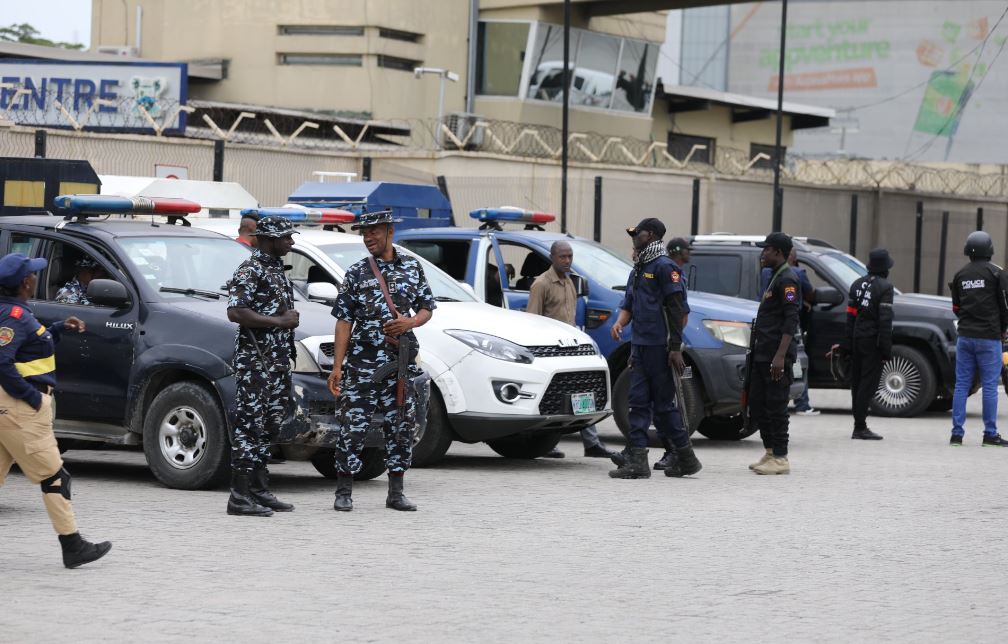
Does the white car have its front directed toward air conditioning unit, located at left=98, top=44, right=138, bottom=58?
no

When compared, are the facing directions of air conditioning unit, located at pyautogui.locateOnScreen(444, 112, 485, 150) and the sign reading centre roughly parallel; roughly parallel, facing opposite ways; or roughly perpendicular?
roughly parallel

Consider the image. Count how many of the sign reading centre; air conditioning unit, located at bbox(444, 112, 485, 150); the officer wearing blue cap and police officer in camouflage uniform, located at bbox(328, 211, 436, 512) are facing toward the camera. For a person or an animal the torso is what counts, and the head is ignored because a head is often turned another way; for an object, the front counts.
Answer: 3

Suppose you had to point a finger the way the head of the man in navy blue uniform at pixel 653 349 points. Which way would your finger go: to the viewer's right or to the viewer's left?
to the viewer's left

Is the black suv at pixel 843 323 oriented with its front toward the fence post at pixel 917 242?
no

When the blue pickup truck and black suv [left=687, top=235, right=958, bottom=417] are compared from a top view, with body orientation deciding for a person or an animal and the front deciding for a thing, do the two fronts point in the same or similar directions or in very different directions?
same or similar directions

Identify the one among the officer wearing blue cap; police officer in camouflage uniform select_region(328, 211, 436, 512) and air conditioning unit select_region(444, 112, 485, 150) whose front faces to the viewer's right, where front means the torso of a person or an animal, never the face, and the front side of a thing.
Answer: the officer wearing blue cap

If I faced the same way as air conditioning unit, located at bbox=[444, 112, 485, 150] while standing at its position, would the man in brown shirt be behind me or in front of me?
in front

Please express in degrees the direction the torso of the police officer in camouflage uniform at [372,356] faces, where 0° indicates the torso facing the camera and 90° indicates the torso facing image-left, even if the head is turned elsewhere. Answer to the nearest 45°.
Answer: approximately 0°

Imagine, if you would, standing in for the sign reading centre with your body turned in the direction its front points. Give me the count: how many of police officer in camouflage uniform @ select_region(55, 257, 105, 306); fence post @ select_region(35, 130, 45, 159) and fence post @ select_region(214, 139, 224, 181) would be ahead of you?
3

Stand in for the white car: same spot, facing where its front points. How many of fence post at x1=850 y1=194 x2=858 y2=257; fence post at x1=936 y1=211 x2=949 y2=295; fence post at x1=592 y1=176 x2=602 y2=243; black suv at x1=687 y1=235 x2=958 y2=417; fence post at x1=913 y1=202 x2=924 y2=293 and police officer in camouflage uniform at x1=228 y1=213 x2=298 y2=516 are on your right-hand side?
1

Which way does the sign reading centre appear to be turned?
toward the camera

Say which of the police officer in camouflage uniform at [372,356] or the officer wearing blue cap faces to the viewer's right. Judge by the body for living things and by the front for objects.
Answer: the officer wearing blue cap

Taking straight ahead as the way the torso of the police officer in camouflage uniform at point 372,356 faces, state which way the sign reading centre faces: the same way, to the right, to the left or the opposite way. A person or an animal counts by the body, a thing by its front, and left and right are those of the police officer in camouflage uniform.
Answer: the same way

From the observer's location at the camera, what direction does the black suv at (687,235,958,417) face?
facing the viewer and to the right of the viewer

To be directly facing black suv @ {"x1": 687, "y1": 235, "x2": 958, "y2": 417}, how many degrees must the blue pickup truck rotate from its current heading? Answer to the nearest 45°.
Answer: approximately 90° to its left

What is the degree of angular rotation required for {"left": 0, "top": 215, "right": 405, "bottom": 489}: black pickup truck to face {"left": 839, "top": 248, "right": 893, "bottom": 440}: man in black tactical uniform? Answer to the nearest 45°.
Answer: approximately 90° to its left

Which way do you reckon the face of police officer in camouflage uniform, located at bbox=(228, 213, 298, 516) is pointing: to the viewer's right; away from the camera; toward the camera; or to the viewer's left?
to the viewer's right

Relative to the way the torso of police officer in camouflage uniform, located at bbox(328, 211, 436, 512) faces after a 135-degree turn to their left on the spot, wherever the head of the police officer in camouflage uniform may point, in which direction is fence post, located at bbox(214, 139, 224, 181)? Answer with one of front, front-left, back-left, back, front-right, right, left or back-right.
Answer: front-left

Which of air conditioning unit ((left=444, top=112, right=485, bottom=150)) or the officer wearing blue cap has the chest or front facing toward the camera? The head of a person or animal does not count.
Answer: the air conditioning unit

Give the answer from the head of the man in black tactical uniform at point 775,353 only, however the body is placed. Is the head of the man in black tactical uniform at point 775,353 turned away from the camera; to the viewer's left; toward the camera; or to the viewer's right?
to the viewer's left

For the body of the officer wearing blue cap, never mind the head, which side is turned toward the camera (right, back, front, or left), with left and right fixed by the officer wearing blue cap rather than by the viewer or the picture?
right
